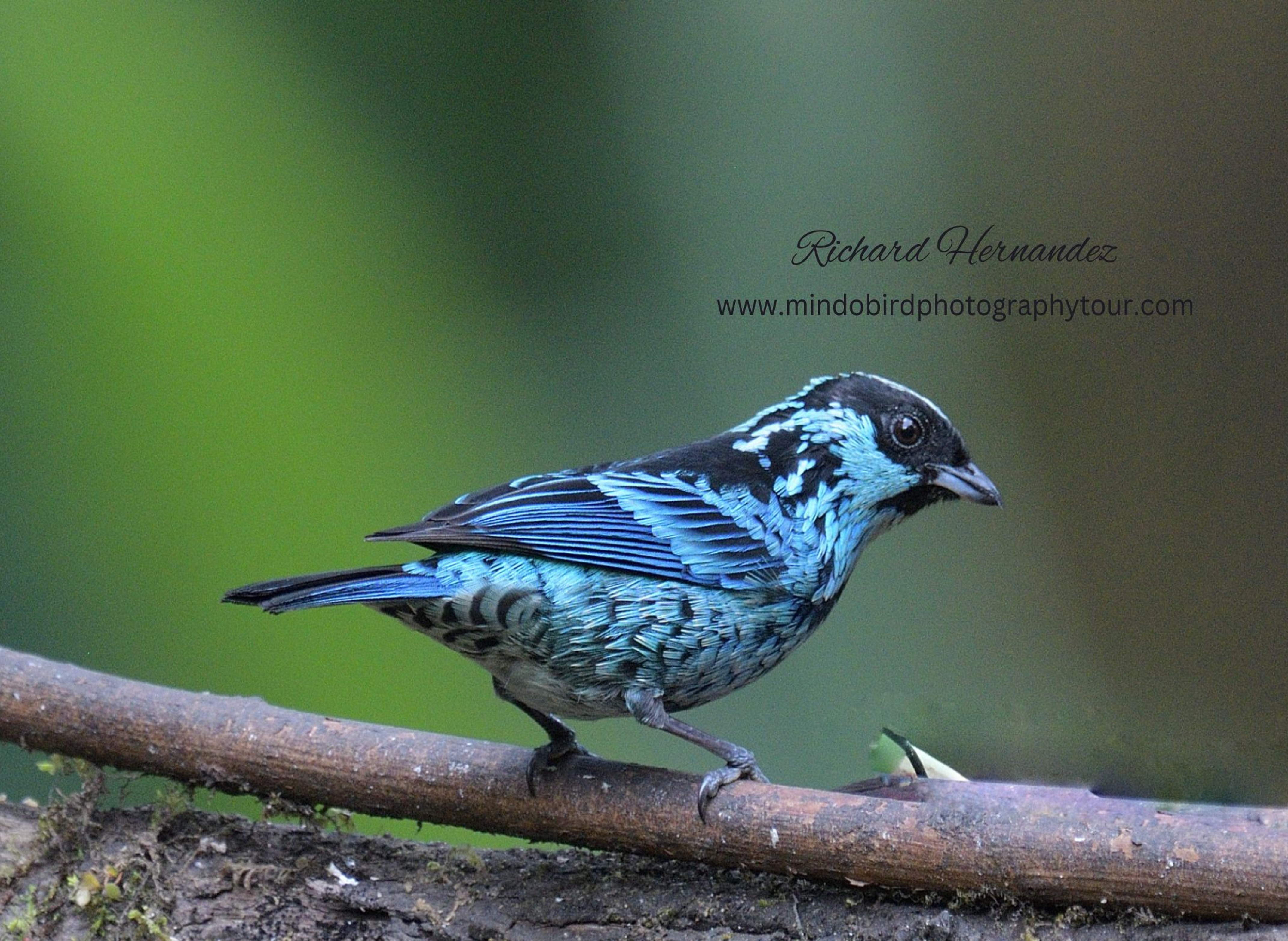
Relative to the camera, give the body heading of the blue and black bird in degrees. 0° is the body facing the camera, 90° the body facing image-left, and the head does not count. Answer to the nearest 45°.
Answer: approximately 270°
